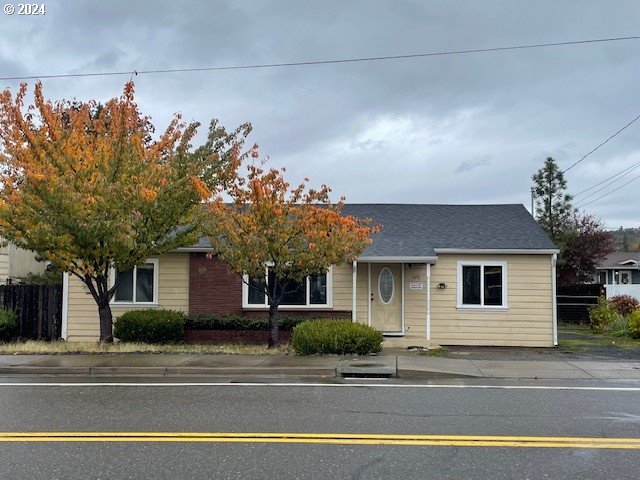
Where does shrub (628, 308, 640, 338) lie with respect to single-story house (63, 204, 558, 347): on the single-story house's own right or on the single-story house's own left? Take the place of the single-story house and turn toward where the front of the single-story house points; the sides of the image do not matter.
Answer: on the single-story house's own left

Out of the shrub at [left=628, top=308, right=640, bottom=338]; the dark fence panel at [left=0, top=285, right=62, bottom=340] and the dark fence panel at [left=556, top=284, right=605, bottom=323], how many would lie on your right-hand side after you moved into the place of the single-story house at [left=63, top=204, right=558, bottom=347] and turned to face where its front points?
1

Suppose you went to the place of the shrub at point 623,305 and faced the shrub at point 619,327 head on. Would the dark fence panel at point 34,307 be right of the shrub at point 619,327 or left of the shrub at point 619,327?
right

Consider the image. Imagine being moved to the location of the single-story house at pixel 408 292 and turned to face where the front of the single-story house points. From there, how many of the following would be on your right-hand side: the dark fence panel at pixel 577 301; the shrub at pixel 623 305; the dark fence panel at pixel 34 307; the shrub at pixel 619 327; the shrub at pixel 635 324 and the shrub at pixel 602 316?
1

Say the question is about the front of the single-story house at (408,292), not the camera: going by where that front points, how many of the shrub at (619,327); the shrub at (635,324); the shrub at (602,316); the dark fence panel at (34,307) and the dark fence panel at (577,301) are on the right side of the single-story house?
1

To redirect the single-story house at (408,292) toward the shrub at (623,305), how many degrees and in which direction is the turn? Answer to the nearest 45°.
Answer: approximately 135° to its left

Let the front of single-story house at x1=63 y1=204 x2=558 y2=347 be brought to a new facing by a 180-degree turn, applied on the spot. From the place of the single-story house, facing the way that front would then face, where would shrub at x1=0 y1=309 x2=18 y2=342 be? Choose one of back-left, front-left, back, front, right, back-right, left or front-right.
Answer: left

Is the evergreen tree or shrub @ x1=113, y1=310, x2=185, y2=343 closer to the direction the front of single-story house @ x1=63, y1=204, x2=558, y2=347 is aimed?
the shrub

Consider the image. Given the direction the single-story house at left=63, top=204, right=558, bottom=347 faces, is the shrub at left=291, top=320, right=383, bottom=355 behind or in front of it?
in front

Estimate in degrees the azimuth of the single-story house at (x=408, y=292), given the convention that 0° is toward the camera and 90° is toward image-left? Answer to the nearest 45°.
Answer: approximately 0°

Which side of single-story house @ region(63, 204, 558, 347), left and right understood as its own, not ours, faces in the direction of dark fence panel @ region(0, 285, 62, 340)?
right

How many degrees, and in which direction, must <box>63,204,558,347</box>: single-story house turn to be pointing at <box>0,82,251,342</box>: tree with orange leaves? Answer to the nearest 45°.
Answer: approximately 45° to its right

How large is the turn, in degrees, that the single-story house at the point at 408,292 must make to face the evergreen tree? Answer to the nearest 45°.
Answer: approximately 135° to its left

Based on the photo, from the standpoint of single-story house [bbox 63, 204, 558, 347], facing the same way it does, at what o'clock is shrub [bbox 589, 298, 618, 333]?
The shrub is roughly at 8 o'clock from the single-story house.

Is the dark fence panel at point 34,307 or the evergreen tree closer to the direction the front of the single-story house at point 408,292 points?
the dark fence panel

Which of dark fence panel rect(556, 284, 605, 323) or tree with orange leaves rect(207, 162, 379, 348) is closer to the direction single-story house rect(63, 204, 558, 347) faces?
the tree with orange leaves
